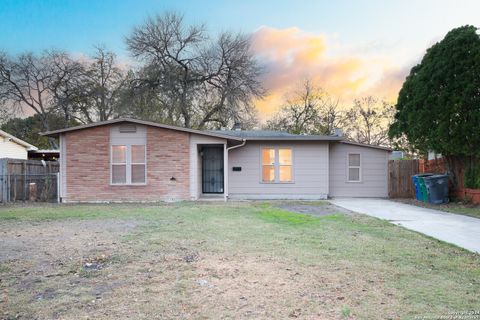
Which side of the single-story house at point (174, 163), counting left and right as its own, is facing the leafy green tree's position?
left

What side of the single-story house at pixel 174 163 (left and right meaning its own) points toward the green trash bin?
left

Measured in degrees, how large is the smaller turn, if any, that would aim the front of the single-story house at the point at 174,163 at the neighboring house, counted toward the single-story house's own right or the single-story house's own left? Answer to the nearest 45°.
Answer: approximately 135° to the single-story house's own right

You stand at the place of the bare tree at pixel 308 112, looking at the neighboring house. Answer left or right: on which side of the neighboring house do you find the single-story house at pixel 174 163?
left

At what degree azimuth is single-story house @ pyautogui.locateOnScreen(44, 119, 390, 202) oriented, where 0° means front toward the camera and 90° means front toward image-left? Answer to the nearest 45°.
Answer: approximately 0°

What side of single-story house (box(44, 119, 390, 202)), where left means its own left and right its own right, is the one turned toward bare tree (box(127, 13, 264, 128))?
back

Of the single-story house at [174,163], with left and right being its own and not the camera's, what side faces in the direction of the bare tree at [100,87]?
back

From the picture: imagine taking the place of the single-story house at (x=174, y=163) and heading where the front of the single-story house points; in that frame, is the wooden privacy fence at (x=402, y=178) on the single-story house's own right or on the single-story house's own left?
on the single-story house's own left

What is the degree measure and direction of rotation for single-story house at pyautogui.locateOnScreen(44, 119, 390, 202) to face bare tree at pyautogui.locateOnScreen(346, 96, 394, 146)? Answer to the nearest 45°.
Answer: approximately 135° to its left

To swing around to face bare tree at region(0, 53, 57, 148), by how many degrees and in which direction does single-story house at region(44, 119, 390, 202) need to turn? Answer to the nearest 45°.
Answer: approximately 135° to its right
